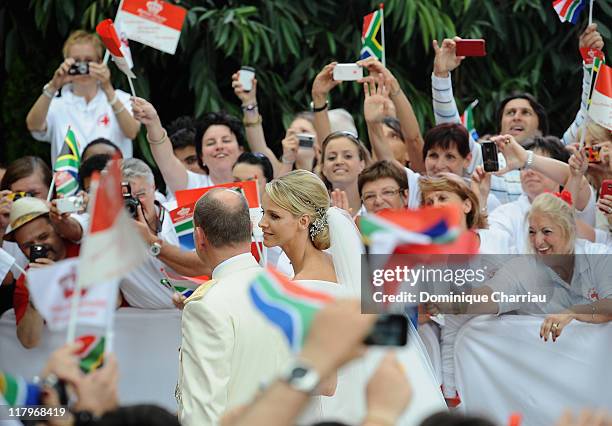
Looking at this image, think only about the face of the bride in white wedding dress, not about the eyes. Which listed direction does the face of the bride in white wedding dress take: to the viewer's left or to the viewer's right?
to the viewer's left

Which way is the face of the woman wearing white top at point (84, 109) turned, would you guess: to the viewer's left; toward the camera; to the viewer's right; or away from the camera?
toward the camera

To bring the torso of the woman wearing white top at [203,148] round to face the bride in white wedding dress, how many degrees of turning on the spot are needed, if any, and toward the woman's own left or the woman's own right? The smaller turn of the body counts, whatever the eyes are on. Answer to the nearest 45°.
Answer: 0° — they already face them

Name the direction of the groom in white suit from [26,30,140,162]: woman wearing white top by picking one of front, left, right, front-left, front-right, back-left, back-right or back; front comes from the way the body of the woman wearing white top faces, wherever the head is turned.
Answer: front

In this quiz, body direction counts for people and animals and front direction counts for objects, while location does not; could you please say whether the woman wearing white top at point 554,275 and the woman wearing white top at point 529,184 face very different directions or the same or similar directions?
same or similar directions

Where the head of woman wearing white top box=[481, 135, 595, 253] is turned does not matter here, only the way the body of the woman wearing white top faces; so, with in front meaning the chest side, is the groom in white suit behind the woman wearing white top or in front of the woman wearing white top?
in front

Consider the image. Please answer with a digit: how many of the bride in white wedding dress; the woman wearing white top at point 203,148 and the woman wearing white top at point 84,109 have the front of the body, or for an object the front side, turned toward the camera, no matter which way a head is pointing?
2

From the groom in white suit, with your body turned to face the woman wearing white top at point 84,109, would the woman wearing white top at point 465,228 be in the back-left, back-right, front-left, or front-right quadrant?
front-right

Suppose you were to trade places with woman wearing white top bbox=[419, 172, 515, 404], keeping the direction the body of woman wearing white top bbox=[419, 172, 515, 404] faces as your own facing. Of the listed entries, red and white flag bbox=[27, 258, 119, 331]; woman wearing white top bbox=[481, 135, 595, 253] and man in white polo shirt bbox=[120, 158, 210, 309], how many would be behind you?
1

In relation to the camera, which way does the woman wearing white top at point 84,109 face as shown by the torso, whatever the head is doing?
toward the camera

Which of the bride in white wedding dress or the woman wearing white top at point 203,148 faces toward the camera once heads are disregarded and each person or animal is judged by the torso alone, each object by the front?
the woman wearing white top

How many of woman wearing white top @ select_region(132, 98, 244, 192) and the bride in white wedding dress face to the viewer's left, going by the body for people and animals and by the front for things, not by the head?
1

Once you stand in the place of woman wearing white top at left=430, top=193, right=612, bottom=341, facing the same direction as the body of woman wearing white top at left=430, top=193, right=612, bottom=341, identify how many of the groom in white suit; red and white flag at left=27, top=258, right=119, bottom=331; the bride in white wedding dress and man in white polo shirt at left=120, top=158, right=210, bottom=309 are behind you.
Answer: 0

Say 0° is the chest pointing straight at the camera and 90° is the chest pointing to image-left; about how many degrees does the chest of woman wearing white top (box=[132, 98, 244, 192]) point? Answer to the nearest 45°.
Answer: approximately 0°

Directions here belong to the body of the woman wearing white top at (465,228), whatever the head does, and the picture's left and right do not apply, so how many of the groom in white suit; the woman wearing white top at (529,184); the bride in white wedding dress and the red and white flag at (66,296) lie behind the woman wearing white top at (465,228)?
1

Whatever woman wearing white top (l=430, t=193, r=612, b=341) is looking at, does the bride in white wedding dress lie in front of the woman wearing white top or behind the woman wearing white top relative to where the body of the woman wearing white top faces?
in front

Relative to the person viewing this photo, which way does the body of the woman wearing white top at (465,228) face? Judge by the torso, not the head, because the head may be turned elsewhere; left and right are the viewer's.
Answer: facing the viewer and to the left of the viewer
